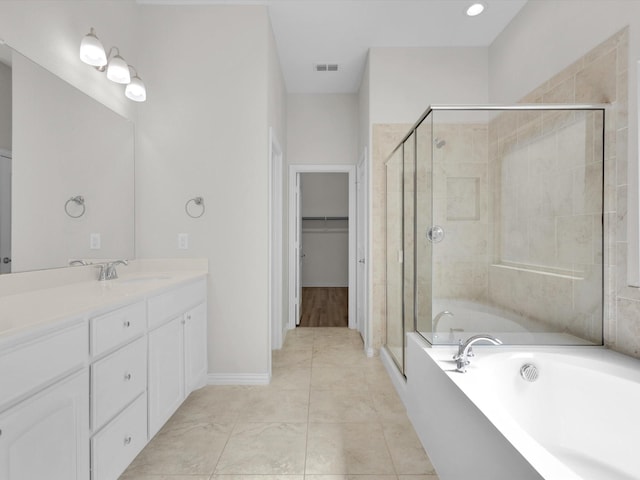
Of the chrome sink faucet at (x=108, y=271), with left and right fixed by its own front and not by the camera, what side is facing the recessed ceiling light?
front

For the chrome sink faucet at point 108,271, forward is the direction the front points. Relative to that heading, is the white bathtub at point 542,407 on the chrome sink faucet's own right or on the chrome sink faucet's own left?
on the chrome sink faucet's own right

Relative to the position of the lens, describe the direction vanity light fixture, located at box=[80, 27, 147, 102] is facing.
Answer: facing the viewer and to the right of the viewer

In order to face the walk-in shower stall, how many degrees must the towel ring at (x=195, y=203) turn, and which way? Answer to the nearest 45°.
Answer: approximately 45° to its left

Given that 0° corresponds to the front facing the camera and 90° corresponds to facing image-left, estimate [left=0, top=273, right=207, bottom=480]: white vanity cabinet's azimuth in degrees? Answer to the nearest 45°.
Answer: approximately 315°

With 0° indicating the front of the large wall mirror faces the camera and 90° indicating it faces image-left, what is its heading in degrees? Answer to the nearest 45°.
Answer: approximately 315°

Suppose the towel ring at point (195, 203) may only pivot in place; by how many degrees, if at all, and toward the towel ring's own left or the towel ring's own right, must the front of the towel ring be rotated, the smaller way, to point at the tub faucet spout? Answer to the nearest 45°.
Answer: approximately 45° to the towel ring's own left
